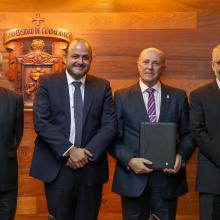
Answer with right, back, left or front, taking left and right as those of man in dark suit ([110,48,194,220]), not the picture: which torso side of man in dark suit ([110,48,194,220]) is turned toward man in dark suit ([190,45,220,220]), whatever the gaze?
left

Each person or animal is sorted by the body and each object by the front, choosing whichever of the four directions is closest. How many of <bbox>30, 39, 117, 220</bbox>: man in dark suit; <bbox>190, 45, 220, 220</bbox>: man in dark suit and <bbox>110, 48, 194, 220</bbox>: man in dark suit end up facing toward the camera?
3

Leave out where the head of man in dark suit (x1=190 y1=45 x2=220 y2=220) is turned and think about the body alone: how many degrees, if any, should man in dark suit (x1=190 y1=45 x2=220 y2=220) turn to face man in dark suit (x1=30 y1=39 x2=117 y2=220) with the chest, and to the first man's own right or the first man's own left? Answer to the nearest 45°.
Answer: approximately 90° to the first man's own right

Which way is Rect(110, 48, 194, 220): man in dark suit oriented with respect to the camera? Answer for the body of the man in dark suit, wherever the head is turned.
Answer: toward the camera
